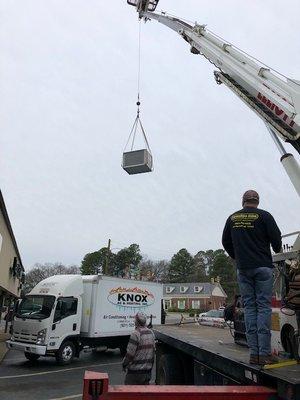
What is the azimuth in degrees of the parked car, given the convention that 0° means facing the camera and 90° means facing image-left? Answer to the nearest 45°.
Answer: approximately 45°

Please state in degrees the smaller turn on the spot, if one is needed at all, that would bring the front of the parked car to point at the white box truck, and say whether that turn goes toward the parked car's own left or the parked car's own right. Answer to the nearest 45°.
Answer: approximately 45° to the parked car's own left

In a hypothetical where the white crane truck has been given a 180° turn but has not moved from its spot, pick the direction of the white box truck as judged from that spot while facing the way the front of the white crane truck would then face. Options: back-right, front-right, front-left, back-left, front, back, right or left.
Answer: front

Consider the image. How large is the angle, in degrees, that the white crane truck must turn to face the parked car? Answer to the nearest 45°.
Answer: approximately 135° to its left

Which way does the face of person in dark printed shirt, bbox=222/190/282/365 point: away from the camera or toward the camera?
away from the camera

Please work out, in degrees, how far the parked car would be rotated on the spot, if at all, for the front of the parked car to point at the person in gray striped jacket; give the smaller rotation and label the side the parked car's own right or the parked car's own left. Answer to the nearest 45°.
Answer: approximately 45° to the parked car's own left

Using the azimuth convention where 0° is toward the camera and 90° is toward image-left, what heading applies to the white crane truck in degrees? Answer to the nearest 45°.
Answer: approximately 315°

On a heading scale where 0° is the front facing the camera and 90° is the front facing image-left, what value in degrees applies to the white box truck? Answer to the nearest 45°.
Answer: approximately 45°
